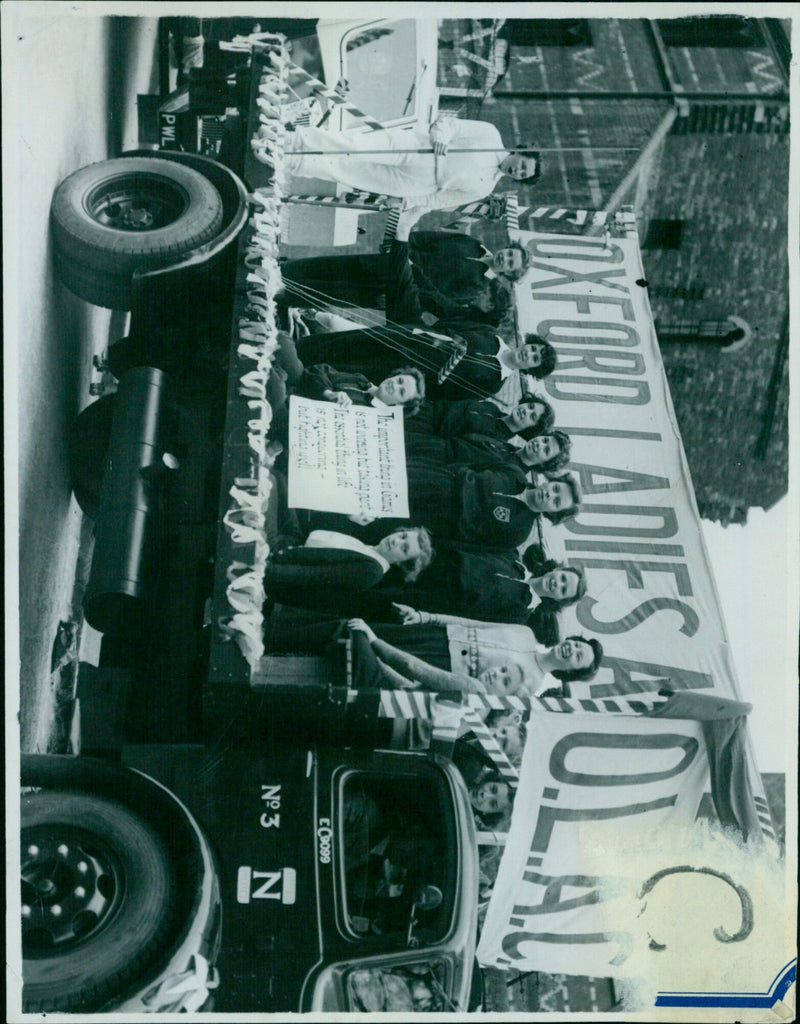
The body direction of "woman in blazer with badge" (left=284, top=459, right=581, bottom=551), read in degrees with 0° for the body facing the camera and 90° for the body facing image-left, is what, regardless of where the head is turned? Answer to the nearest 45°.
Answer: approximately 0°

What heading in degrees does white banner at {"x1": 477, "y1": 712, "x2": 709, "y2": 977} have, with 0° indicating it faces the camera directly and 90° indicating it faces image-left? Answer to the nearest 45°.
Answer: approximately 0°
